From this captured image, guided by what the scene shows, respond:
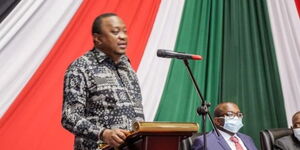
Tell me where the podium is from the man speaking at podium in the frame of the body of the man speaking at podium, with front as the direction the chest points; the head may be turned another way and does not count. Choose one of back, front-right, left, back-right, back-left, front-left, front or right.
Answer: front

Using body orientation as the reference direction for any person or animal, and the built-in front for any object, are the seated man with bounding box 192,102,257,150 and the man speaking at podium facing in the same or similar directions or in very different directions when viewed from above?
same or similar directions

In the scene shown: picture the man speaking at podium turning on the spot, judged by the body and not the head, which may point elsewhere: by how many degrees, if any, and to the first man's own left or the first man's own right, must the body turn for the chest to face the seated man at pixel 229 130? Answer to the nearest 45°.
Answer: approximately 90° to the first man's own left

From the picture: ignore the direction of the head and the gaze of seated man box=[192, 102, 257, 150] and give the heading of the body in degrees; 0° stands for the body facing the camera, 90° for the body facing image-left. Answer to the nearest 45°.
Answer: approximately 315°

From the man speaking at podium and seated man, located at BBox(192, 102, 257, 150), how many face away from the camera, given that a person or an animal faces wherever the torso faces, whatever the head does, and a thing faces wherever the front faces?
0

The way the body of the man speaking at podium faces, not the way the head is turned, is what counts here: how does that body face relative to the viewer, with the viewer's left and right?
facing the viewer and to the right of the viewer

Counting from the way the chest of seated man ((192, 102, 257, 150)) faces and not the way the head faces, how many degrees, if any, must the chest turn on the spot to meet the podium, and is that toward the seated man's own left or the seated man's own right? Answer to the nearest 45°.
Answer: approximately 45° to the seated man's own right

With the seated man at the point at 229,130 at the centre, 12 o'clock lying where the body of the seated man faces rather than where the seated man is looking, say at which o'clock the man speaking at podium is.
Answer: The man speaking at podium is roughly at 2 o'clock from the seated man.

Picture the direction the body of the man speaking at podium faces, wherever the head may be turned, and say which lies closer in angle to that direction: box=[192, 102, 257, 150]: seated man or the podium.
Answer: the podium
